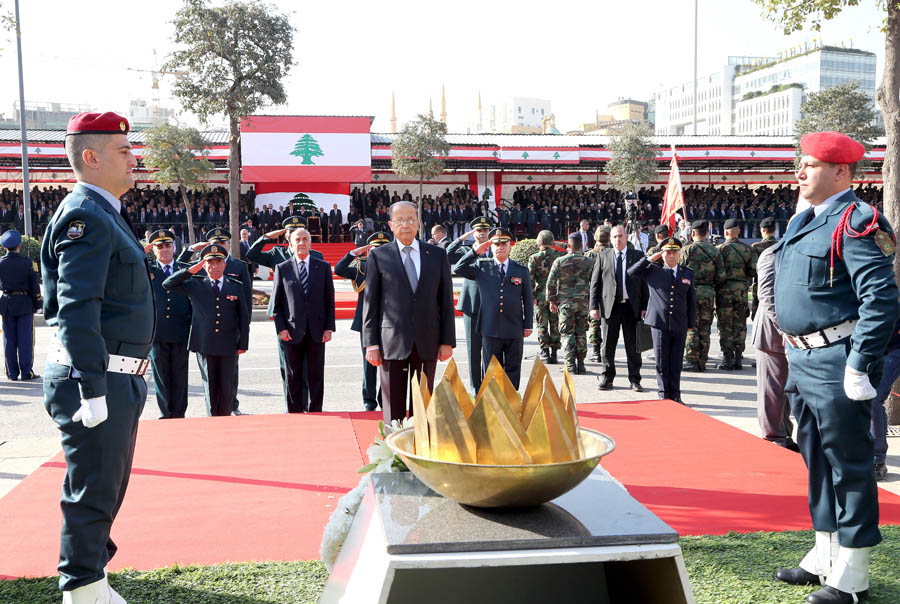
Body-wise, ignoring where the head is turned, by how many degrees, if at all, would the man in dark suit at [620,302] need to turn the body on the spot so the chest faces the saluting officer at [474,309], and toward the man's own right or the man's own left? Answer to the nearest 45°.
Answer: approximately 45° to the man's own right

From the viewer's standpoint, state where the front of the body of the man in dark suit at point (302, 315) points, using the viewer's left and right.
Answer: facing the viewer

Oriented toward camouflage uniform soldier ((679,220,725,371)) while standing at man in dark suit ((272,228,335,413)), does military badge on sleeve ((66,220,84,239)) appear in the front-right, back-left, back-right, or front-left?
back-right

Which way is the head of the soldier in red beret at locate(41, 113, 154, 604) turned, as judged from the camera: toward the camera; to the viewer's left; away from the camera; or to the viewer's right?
to the viewer's right

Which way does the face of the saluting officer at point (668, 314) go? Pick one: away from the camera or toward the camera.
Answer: toward the camera

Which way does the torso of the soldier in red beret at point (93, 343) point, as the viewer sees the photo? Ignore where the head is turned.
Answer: to the viewer's right

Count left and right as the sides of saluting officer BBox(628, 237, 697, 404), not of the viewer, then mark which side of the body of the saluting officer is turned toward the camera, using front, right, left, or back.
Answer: front

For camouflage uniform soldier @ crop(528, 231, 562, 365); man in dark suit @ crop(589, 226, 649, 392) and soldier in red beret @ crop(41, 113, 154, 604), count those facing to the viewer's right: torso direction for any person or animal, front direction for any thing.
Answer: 1

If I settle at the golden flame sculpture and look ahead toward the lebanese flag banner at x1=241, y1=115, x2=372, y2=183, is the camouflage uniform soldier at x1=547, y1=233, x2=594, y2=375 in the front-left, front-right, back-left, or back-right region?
front-right

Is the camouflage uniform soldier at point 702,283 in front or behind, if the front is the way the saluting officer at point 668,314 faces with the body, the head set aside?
behind

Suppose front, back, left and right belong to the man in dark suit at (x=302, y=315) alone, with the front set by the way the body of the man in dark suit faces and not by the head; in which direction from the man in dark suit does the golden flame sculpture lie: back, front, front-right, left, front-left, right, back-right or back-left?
front
